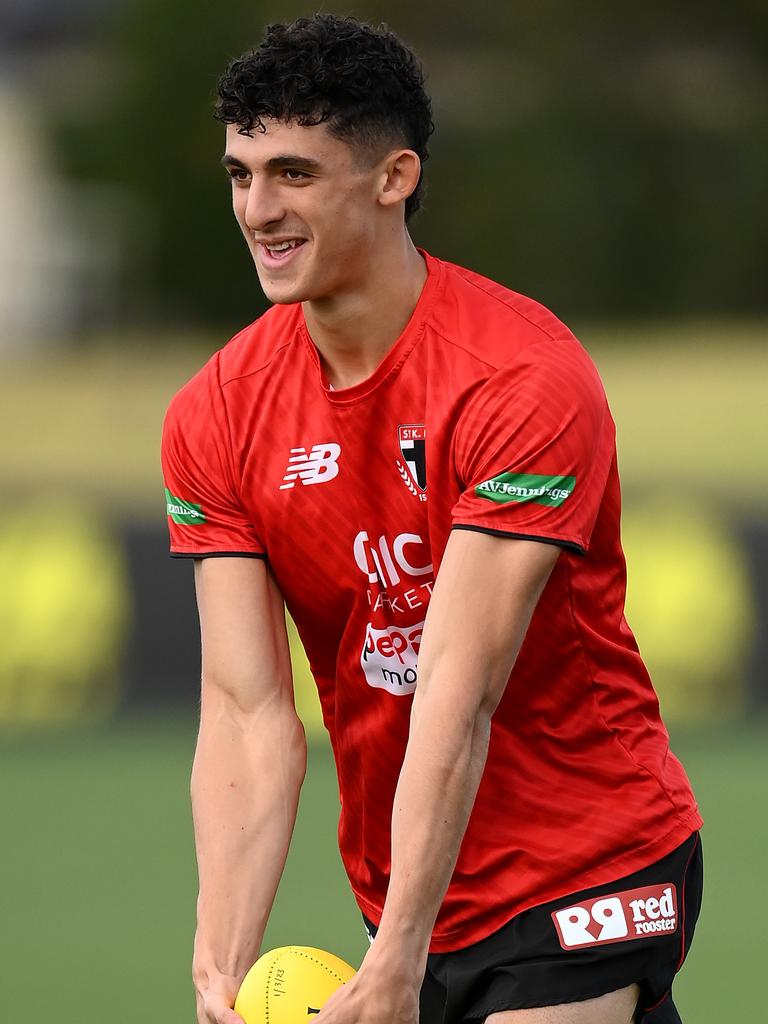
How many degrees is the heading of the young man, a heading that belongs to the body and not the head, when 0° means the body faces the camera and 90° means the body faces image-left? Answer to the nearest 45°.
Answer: approximately 45°
